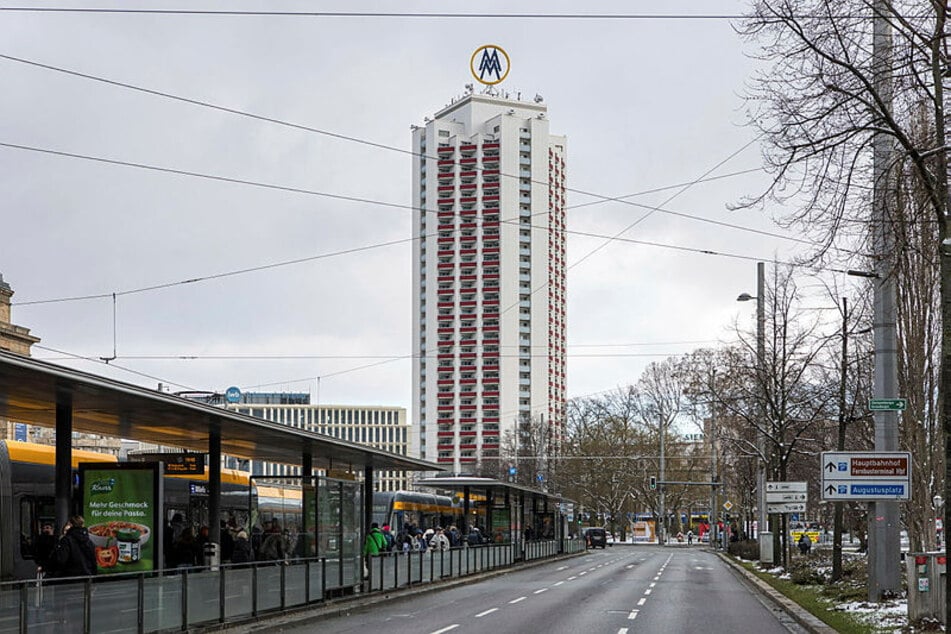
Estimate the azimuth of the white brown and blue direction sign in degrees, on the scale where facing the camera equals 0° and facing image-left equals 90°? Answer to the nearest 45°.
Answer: approximately 0°

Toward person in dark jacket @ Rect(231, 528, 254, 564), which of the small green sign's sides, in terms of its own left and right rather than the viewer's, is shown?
right

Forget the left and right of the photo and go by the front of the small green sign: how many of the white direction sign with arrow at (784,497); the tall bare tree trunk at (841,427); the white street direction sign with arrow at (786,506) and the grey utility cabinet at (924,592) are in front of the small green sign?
1

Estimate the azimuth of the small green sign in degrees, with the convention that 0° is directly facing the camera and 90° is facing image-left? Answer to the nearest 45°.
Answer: approximately 0°

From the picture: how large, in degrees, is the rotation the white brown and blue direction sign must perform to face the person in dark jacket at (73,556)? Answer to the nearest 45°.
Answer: approximately 45° to its right

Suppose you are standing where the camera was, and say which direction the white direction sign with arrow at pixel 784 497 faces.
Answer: facing the viewer

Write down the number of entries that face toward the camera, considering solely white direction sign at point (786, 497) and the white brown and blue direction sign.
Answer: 2

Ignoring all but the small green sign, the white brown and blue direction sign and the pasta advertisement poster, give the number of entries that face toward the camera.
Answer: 3
